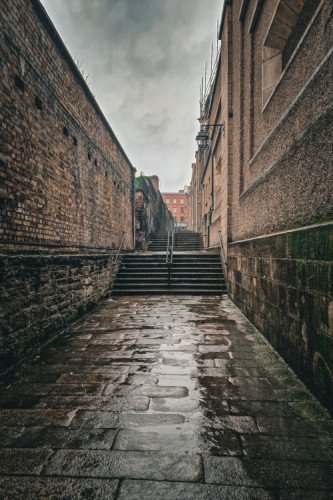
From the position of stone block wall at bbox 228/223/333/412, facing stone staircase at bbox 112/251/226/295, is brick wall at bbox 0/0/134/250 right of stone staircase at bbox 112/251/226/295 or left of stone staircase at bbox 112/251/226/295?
left

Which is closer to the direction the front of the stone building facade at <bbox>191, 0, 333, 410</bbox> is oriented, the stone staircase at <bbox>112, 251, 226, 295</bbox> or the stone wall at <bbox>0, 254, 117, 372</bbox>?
the stone wall

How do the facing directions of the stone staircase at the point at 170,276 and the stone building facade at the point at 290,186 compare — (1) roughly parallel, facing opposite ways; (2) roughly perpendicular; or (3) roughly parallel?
roughly perpendicular

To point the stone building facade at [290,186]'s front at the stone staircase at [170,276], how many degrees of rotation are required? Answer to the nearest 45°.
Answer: approximately 45° to its right

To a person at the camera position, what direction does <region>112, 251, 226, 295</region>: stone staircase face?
facing the viewer

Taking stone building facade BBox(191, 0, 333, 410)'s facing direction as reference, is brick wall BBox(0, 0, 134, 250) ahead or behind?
ahead

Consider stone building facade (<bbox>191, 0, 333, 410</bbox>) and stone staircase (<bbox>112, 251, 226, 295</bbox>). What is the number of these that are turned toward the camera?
1

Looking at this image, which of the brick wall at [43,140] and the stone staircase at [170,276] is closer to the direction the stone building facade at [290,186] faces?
the brick wall

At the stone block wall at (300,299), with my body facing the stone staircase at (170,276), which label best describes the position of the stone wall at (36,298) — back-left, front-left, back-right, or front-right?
front-left

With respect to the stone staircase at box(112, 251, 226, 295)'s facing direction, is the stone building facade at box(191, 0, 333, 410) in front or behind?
in front

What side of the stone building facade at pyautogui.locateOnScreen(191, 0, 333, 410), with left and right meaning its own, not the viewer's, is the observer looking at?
left
